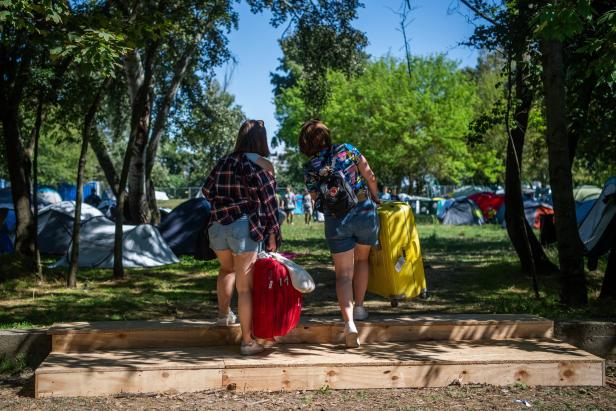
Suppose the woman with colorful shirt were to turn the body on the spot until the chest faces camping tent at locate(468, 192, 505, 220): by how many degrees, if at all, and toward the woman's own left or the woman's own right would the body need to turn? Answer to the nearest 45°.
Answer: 0° — they already face it

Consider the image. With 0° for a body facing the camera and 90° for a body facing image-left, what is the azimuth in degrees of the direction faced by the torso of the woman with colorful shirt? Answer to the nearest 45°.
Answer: approximately 180°

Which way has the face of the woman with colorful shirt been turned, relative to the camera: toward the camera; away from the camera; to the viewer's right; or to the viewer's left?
away from the camera

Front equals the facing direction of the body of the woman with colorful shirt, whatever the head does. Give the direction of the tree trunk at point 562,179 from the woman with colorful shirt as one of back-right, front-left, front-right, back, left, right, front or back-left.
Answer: front-right

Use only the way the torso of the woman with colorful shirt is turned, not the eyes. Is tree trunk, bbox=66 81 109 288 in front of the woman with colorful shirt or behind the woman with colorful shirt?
in front

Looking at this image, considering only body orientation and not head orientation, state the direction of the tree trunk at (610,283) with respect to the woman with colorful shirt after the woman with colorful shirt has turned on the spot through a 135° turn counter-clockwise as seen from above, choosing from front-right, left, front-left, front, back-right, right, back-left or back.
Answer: back

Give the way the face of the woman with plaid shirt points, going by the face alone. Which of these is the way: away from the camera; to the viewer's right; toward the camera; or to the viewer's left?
away from the camera

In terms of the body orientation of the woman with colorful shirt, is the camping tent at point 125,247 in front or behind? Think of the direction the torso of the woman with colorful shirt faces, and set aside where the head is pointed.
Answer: in front

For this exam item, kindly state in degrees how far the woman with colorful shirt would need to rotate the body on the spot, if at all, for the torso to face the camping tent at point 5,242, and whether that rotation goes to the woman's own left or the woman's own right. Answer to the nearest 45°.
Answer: approximately 45° to the woman's own left

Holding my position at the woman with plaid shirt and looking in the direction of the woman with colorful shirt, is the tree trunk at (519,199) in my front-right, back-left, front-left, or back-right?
front-left

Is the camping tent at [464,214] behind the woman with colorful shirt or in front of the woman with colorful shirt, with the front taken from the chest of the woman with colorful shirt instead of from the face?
in front
